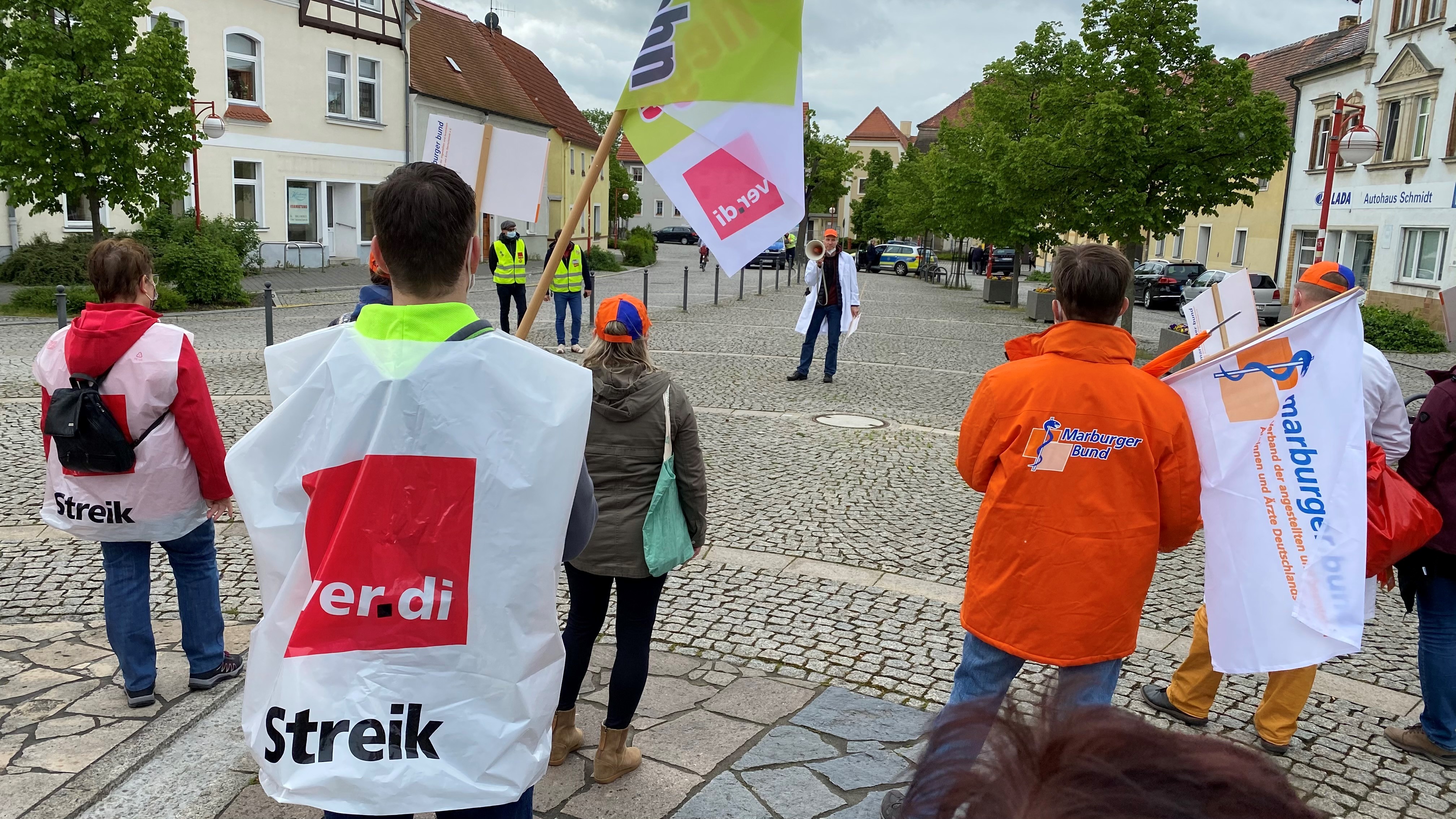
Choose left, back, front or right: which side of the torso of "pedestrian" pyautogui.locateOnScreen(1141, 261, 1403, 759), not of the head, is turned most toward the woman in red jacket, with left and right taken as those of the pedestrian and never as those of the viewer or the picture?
left

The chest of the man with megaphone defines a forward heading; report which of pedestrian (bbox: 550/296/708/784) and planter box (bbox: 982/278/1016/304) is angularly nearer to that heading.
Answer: the pedestrian

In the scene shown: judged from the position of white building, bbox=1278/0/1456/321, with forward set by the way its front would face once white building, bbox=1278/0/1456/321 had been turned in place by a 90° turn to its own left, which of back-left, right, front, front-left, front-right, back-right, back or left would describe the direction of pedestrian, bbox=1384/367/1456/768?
front-right

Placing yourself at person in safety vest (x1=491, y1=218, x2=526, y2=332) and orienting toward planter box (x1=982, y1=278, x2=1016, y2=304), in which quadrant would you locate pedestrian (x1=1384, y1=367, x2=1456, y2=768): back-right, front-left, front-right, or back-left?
back-right

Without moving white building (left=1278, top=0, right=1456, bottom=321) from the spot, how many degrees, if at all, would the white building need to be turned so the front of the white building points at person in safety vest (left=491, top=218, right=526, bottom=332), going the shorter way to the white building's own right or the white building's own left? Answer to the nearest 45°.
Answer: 0° — it already faces them

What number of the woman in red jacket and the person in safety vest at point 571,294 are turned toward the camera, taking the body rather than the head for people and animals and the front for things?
1

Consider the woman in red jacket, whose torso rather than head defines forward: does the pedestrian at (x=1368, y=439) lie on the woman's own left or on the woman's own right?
on the woman's own right

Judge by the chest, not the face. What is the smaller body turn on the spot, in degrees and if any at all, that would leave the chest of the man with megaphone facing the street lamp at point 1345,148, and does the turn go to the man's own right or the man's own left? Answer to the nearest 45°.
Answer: approximately 135° to the man's own left

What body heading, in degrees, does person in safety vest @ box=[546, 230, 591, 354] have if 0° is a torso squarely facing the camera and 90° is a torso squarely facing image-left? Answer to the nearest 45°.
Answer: approximately 0°

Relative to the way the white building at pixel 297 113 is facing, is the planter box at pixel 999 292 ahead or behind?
ahead

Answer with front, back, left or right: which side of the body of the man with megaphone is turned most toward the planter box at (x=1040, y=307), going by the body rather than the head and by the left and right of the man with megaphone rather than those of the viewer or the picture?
back

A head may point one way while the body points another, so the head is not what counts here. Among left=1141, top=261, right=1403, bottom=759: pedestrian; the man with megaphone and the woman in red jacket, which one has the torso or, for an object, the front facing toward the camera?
the man with megaphone

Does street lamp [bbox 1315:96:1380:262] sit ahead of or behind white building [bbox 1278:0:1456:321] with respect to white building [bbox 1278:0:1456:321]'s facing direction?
ahead

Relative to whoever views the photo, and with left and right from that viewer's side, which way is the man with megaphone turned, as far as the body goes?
facing the viewer

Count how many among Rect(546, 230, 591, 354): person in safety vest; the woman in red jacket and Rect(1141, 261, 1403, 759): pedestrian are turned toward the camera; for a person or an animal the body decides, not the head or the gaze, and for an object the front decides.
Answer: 1

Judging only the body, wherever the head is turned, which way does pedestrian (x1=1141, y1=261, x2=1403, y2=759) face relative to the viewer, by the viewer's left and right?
facing away from the viewer and to the left of the viewer

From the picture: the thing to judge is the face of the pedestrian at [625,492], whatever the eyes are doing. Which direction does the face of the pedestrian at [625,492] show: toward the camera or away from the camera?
away from the camera
